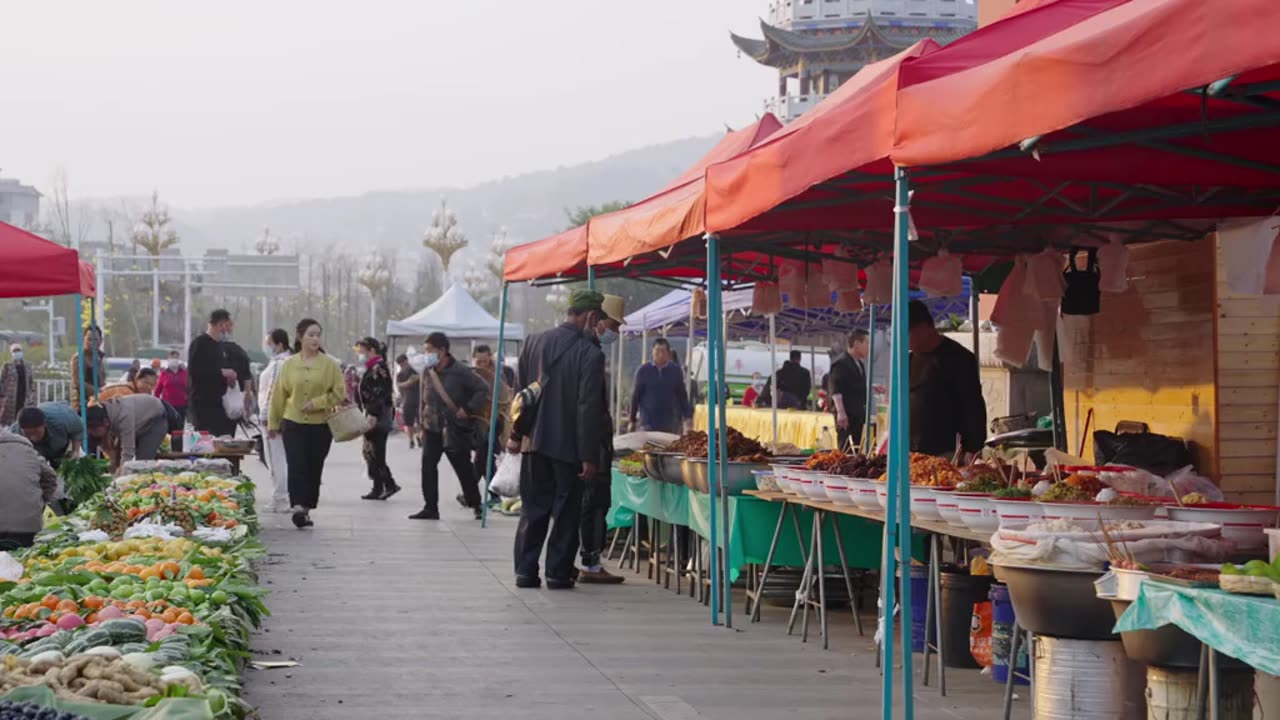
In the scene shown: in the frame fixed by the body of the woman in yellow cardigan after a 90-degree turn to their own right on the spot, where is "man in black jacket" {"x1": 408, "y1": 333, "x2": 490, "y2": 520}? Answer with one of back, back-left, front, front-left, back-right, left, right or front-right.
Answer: back-right

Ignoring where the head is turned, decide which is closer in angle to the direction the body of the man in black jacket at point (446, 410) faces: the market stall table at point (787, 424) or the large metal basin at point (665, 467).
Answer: the large metal basin

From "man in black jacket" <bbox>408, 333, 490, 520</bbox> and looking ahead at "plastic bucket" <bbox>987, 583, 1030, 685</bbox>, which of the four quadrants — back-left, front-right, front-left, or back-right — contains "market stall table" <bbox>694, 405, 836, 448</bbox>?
back-left

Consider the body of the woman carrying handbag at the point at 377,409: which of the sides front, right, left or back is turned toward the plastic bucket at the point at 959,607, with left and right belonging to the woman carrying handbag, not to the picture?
left

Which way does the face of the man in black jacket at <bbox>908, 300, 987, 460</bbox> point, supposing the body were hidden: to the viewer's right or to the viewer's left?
to the viewer's left

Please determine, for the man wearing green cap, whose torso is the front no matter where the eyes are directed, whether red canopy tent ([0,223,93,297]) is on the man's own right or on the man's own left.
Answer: on the man's own left

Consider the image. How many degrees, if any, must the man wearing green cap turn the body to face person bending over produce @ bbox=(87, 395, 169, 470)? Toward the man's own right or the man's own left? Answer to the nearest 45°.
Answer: approximately 90° to the man's own left

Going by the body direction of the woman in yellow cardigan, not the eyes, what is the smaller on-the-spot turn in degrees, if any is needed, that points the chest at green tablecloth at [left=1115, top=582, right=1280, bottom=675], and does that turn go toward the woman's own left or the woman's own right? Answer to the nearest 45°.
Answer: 0° — they already face it
